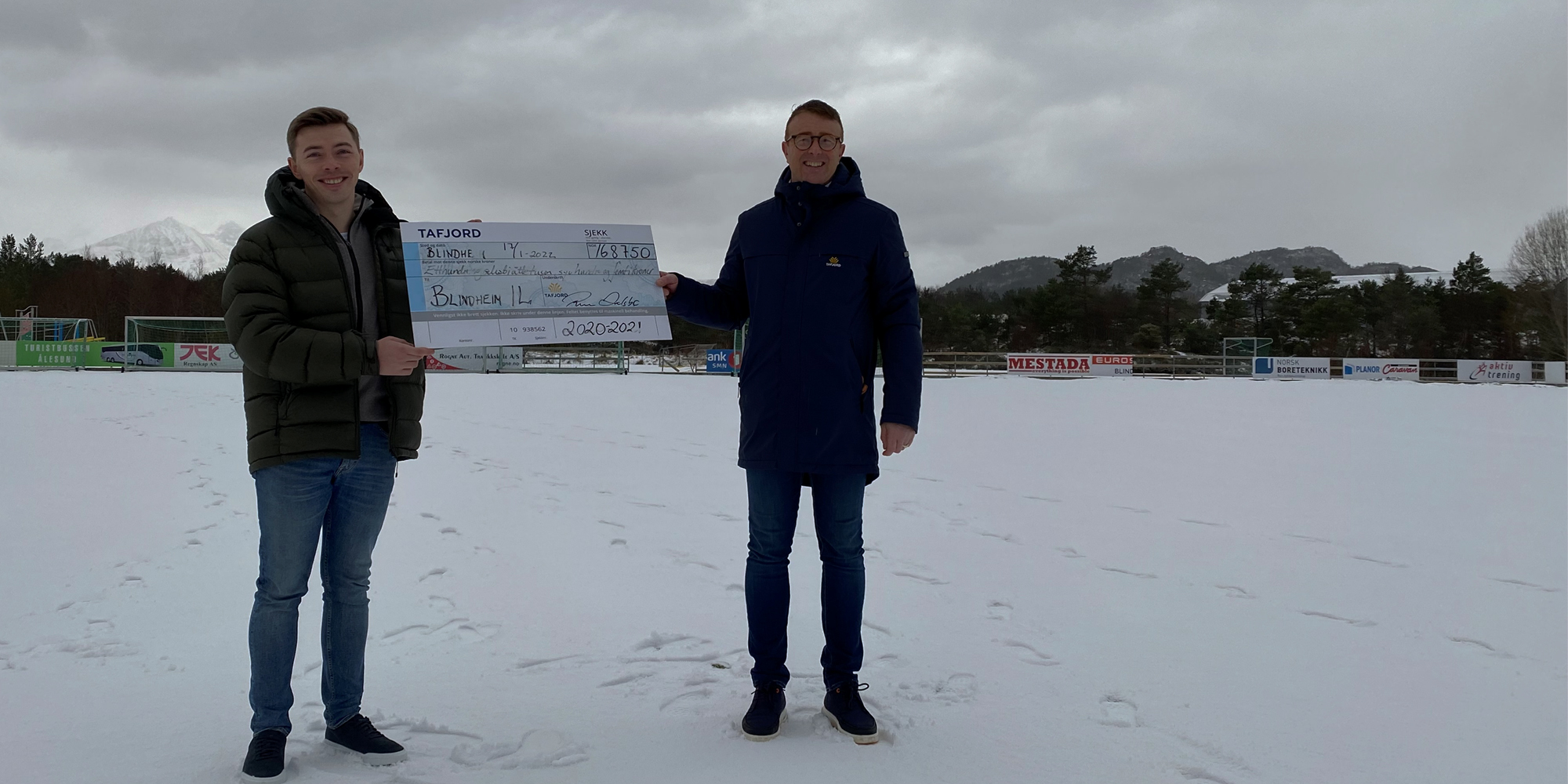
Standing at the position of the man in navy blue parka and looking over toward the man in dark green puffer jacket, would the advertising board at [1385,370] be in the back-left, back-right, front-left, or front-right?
back-right

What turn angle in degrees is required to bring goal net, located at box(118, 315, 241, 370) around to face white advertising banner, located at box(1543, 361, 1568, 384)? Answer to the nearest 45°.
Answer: approximately 45° to its left

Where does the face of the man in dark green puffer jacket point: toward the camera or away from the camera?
toward the camera

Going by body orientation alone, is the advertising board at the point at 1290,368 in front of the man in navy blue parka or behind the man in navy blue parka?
behind

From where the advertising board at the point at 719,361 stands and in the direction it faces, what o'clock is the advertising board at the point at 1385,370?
the advertising board at the point at 1385,370 is roughly at 9 o'clock from the advertising board at the point at 719,361.

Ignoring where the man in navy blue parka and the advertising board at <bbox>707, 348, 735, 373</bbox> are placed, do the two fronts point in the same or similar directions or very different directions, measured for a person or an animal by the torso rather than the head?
same or similar directions

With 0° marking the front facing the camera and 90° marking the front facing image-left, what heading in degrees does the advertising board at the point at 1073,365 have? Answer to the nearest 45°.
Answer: approximately 0°

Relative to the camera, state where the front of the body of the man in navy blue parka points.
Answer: toward the camera

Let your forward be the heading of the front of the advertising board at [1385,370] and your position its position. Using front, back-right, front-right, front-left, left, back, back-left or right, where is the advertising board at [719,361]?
front-right

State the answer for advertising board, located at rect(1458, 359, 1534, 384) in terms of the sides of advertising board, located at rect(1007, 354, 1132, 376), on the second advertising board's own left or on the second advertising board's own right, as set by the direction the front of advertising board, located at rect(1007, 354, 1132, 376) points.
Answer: on the second advertising board's own left

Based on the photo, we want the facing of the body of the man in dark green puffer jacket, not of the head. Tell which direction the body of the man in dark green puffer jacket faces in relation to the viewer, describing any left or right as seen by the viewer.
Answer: facing the viewer and to the right of the viewer

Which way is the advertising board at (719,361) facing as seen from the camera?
toward the camera

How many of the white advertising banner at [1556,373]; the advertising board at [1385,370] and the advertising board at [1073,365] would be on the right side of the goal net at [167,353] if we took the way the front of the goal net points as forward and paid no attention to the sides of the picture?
0

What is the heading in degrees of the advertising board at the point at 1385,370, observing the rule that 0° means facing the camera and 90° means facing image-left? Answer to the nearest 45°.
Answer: approximately 0°

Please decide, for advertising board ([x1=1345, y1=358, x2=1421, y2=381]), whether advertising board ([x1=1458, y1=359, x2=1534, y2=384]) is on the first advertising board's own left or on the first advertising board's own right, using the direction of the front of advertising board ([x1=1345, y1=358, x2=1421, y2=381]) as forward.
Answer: on the first advertising board's own left

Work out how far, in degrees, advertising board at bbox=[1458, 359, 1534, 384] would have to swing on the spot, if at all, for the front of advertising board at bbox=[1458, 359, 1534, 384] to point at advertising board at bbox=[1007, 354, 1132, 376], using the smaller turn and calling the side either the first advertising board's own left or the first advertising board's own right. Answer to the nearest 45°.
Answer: approximately 45° to the first advertising board's own right

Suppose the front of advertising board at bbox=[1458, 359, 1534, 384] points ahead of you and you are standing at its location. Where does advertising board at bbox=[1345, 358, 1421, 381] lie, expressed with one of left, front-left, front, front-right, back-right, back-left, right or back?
front-right

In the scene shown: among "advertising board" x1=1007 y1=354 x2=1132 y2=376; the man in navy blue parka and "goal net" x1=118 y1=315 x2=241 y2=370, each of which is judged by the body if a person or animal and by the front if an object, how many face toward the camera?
3

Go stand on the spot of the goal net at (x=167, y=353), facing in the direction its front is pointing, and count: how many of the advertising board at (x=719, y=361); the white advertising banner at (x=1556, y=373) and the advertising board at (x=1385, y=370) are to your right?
0

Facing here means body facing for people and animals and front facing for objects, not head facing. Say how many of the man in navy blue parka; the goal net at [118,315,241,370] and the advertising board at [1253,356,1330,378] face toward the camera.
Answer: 3
